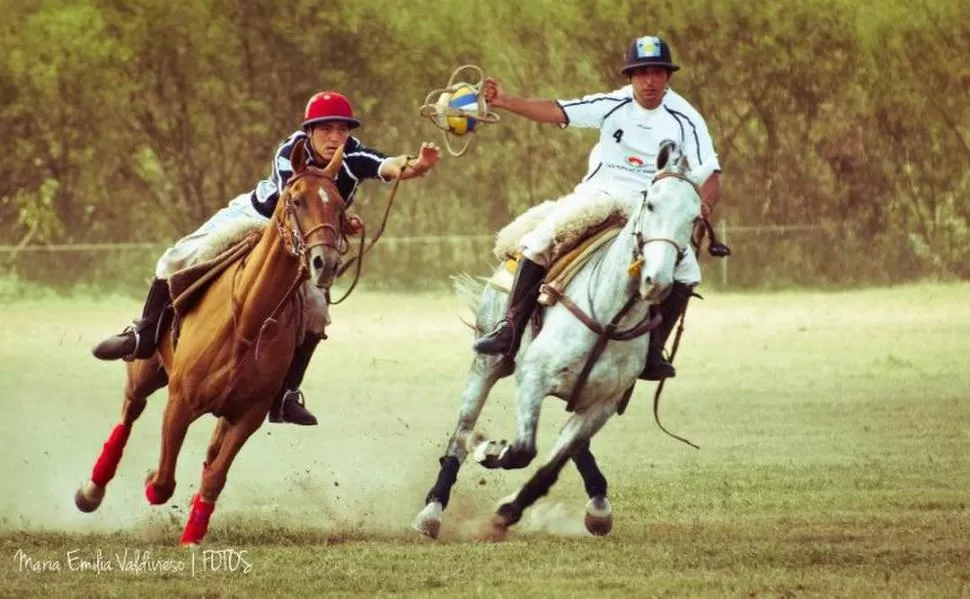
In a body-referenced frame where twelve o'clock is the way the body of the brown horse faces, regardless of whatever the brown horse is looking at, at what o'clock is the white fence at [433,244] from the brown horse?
The white fence is roughly at 8 o'clock from the brown horse.

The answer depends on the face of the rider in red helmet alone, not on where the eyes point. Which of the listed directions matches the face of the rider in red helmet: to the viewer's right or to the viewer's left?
to the viewer's right

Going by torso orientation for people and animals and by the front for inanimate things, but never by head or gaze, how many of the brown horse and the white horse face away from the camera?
0

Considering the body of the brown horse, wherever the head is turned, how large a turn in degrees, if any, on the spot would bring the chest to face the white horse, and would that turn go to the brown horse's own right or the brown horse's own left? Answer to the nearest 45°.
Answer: approximately 45° to the brown horse's own left

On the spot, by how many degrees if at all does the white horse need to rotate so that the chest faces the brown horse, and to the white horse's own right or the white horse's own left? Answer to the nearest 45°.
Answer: approximately 135° to the white horse's own right

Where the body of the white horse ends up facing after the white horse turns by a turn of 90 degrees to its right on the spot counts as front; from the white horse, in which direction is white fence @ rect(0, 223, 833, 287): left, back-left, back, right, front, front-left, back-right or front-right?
back-right

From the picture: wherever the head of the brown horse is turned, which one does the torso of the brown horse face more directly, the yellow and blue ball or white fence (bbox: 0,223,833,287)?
the yellow and blue ball

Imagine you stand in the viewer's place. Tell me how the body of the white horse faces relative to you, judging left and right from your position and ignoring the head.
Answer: facing the viewer and to the right of the viewer
